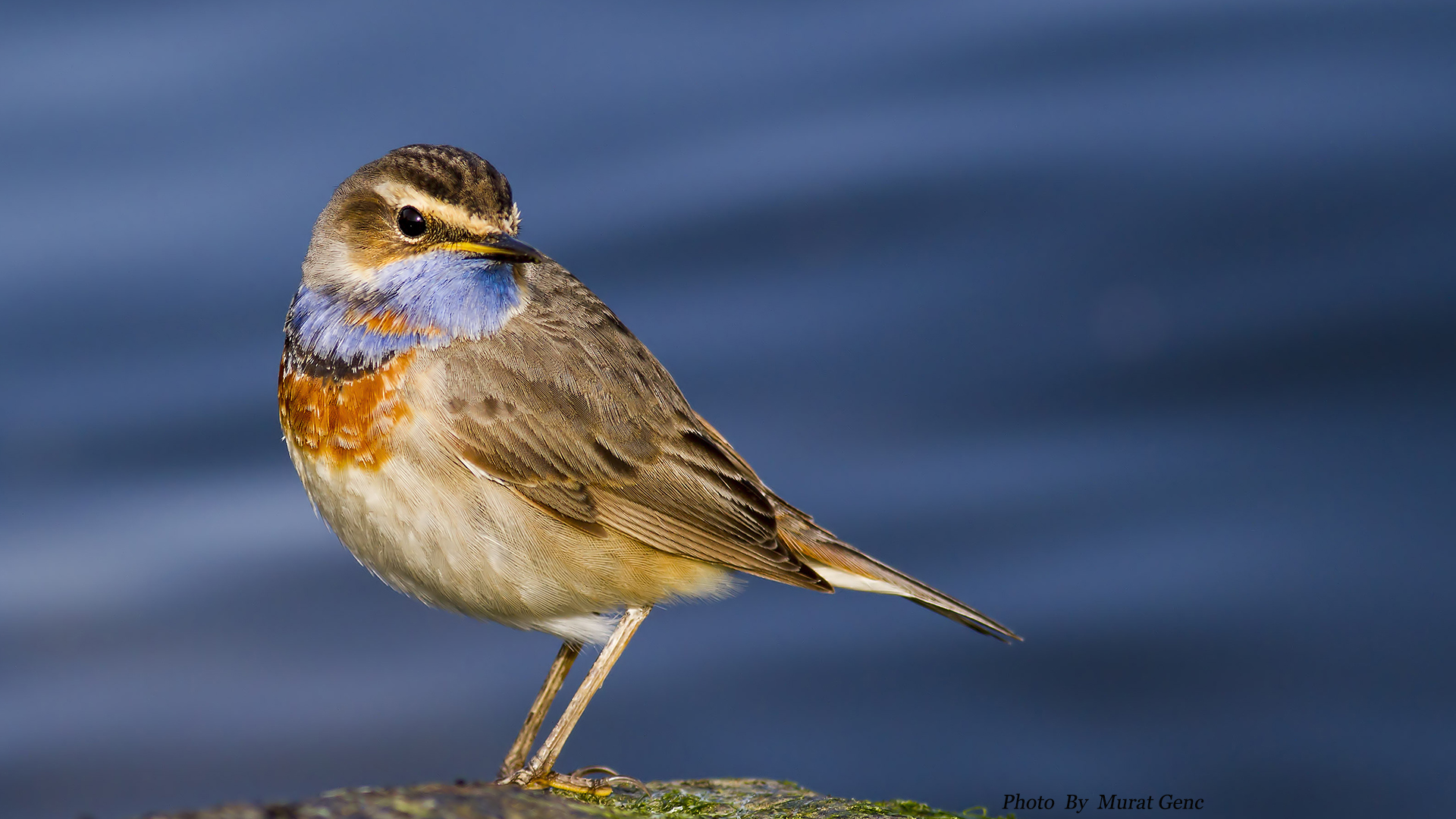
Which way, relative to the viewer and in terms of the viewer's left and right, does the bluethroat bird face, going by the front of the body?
facing to the left of the viewer
